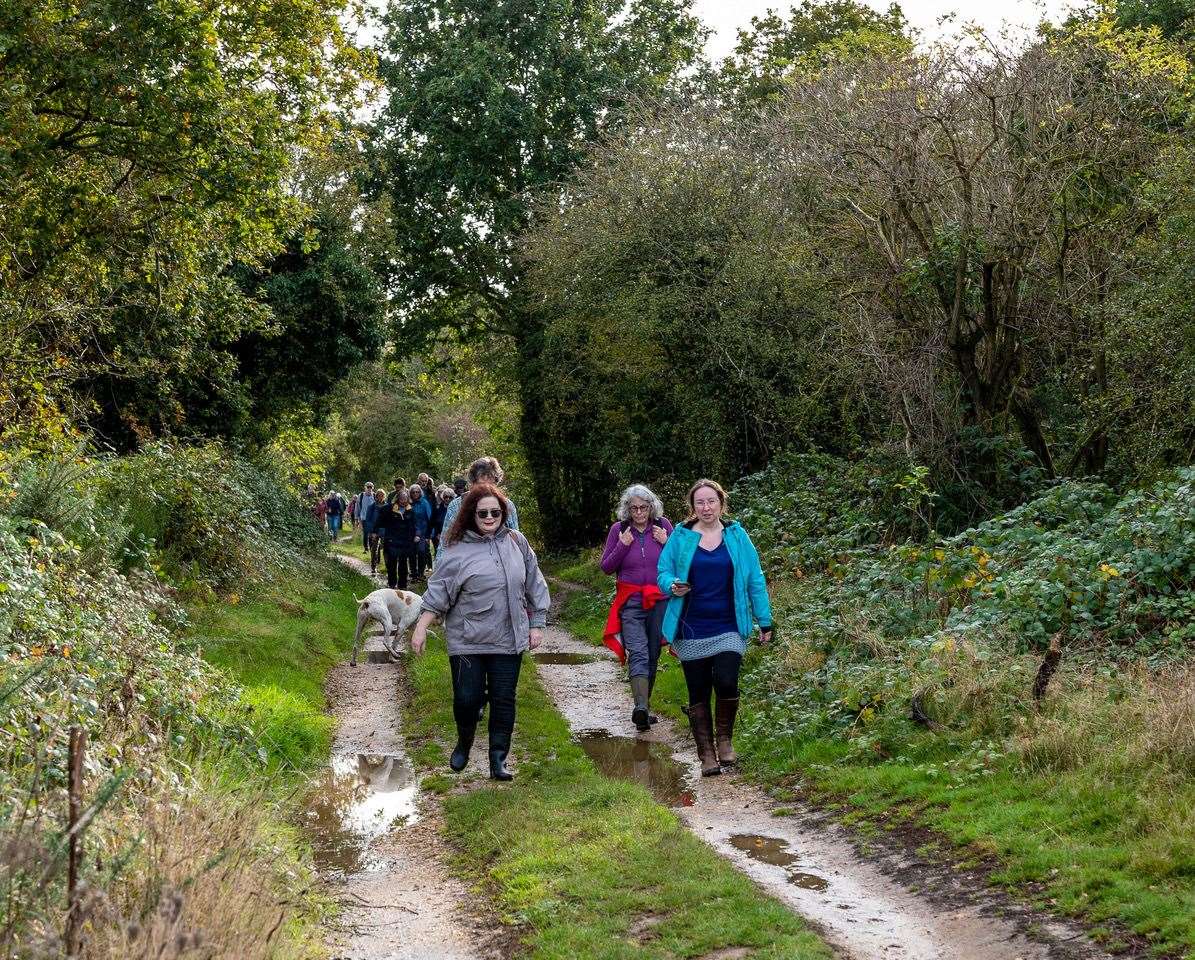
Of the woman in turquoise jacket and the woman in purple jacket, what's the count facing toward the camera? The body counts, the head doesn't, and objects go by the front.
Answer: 2

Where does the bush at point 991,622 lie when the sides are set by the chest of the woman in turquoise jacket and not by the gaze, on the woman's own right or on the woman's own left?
on the woman's own left

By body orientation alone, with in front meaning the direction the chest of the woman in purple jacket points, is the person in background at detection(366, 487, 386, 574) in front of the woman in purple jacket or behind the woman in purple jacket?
behind

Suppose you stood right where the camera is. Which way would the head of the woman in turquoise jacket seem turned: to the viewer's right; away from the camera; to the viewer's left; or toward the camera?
toward the camera

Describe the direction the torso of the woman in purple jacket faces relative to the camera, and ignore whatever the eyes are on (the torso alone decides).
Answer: toward the camera

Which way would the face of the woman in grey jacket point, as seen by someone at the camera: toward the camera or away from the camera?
toward the camera

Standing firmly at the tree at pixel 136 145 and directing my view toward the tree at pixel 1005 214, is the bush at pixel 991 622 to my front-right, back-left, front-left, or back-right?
front-right

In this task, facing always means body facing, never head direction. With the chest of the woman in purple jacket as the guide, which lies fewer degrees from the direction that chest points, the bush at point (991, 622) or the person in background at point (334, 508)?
the bush

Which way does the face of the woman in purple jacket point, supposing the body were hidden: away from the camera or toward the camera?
toward the camera

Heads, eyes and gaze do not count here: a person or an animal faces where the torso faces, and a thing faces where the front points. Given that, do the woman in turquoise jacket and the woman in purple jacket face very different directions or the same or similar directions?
same or similar directions

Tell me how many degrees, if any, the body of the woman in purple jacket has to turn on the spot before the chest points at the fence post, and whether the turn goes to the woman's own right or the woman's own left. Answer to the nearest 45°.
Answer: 0° — they already face it

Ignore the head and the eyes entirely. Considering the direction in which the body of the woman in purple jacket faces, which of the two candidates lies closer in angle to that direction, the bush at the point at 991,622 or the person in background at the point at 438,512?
the bush
